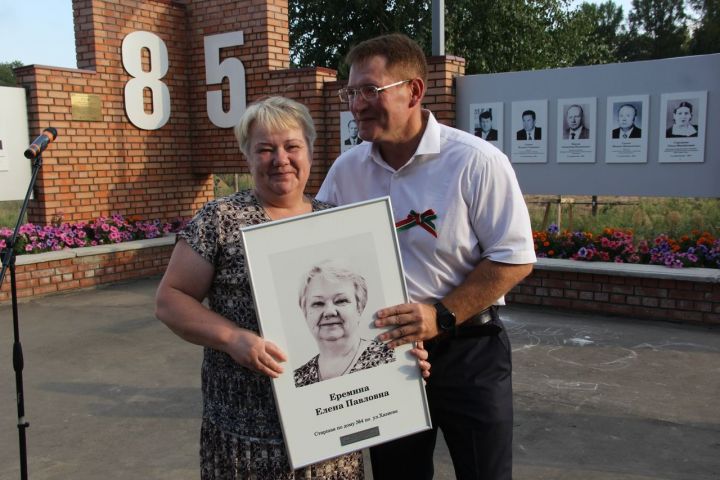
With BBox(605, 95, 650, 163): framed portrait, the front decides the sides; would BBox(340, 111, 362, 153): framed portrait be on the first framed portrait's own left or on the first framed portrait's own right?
on the first framed portrait's own right

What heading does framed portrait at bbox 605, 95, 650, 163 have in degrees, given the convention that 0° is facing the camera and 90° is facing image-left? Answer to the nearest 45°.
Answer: approximately 0°

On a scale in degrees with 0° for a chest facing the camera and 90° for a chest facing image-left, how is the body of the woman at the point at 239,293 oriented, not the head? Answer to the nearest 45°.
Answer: approximately 0°

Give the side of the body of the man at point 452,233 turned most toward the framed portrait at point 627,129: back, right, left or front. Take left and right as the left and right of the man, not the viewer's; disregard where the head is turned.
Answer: back

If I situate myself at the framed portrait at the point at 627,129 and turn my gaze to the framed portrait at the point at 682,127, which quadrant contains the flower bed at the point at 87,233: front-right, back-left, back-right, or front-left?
back-right
